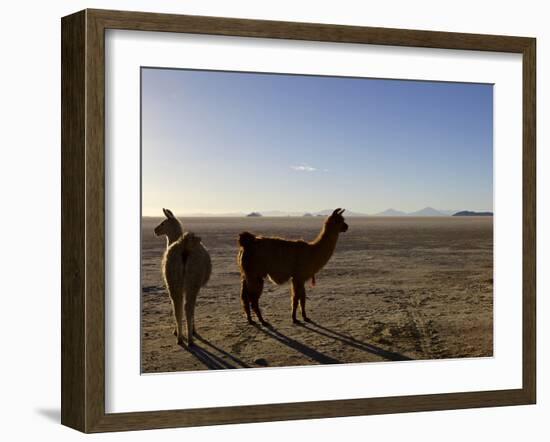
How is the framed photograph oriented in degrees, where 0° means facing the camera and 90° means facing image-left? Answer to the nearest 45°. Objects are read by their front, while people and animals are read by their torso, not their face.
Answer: approximately 315°
